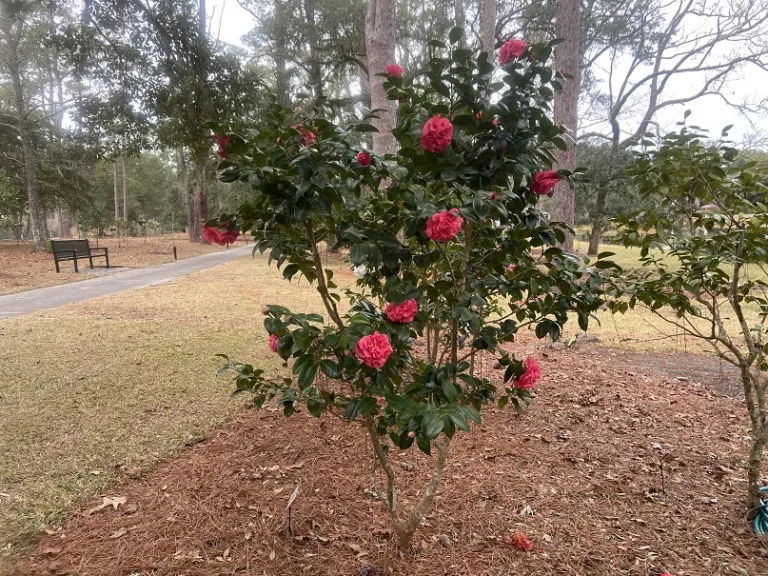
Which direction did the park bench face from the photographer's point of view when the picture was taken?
facing the viewer and to the right of the viewer

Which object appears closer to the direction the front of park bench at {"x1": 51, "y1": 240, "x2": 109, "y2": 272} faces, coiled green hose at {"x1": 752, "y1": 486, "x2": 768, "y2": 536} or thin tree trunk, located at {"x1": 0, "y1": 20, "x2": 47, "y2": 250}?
the coiled green hose

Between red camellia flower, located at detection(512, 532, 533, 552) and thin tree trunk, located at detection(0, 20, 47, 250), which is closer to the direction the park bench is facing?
the red camellia flower

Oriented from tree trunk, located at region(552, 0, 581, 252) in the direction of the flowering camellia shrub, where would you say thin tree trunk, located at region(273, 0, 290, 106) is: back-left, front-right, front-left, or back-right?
back-right

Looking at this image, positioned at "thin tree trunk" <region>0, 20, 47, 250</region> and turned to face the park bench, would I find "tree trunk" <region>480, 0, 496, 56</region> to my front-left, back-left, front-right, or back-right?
front-left

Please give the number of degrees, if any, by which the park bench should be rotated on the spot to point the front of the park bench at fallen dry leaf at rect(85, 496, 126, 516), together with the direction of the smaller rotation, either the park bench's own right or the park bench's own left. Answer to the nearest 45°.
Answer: approximately 45° to the park bench's own right

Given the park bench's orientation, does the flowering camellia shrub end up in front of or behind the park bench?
in front
